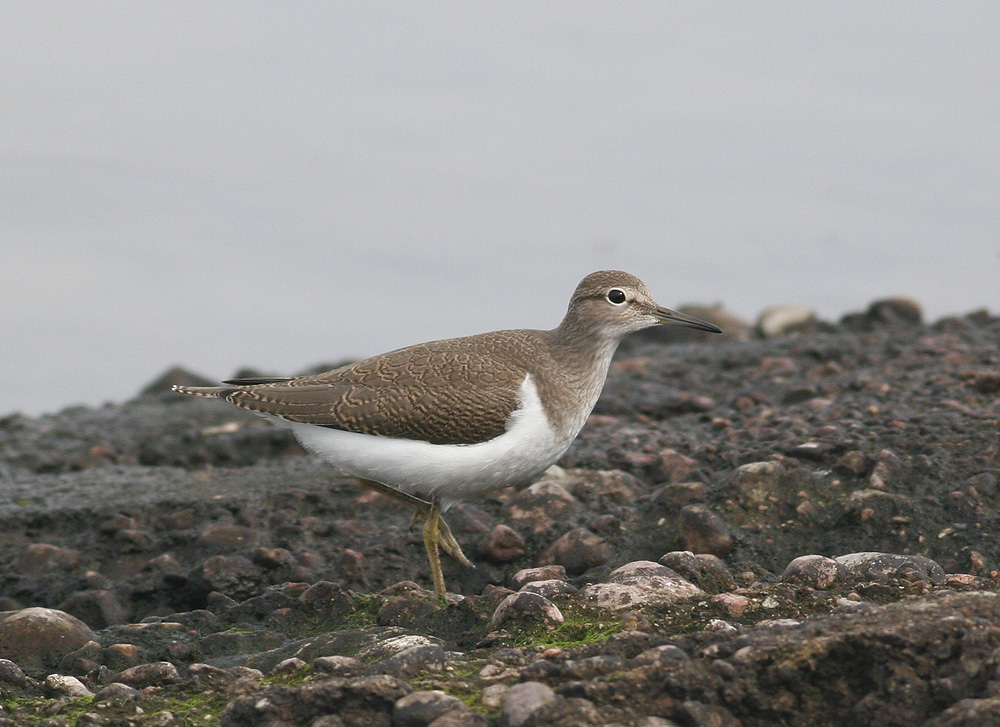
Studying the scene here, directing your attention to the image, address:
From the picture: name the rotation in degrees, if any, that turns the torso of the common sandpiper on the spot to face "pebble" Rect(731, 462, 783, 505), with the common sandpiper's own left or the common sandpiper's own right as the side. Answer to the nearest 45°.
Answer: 0° — it already faces it

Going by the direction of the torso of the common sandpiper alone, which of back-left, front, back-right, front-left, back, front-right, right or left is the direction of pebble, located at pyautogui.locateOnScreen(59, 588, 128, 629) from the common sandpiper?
back

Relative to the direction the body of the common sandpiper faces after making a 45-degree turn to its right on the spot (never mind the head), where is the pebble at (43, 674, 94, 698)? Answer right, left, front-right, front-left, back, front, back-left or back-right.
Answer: right

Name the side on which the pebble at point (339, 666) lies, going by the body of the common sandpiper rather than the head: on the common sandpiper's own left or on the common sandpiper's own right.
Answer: on the common sandpiper's own right

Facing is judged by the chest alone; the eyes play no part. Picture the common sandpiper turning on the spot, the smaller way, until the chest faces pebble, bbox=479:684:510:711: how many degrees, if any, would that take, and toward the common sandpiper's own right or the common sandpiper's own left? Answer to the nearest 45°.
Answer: approximately 90° to the common sandpiper's own right

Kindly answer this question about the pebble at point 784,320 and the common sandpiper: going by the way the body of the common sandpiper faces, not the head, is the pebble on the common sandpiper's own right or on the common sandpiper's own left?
on the common sandpiper's own left

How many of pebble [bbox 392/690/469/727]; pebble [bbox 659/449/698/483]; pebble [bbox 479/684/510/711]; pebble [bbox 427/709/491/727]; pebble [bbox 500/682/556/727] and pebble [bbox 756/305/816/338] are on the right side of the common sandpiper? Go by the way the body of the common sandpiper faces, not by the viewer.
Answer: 4

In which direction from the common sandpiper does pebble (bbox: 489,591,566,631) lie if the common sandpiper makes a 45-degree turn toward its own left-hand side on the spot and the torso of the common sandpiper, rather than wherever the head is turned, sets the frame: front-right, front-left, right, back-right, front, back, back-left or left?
back-right

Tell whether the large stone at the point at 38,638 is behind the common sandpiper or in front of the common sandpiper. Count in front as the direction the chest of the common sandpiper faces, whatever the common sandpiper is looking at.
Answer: behind

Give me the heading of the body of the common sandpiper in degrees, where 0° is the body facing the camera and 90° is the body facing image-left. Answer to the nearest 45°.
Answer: approximately 270°

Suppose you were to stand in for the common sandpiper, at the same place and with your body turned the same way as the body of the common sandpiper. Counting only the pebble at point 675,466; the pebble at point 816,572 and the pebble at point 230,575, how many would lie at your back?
1

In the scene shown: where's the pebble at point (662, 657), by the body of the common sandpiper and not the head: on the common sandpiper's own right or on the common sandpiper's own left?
on the common sandpiper's own right

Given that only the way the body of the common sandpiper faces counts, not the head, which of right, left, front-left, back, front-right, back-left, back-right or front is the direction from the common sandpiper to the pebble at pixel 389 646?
right

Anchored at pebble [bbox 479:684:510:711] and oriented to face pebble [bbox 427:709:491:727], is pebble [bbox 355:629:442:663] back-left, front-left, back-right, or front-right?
back-right

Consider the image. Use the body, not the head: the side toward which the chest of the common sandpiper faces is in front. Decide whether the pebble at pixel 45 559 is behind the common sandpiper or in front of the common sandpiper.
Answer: behind

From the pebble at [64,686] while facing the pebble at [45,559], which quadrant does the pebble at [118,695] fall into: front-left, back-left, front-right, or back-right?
back-right

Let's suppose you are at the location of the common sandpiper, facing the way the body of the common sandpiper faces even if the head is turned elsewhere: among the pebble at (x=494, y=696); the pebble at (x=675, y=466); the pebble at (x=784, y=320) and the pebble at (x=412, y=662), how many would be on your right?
2
